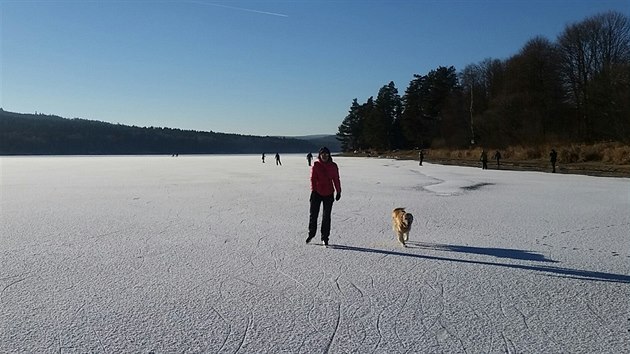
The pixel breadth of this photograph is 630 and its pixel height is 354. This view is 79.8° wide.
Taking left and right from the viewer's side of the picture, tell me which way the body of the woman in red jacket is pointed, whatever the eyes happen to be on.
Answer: facing the viewer

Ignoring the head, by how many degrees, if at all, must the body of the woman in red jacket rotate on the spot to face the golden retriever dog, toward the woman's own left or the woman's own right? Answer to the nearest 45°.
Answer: approximately 90° to the woman's own left

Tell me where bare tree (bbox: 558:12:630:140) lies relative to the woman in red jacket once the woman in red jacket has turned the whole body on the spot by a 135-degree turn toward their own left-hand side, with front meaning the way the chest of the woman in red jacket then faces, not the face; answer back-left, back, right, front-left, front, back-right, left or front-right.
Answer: front
